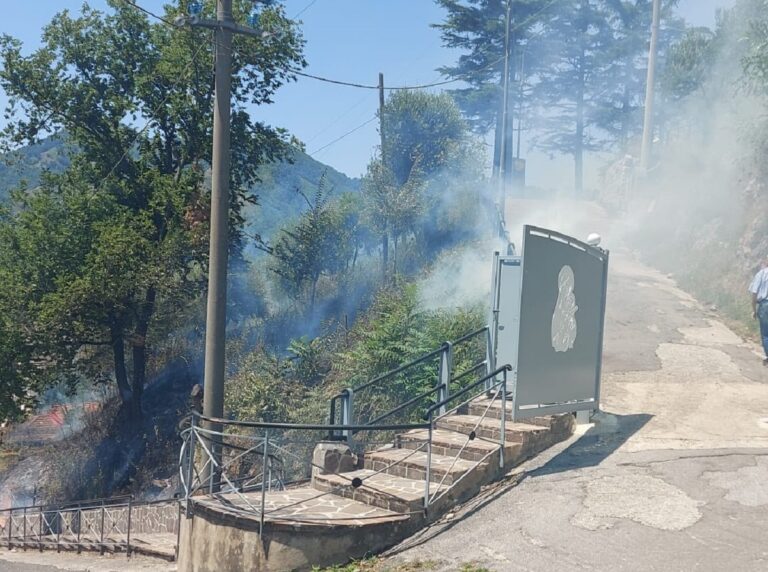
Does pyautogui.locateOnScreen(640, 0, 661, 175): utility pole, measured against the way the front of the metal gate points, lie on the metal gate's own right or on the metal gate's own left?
on the metal gate's own left

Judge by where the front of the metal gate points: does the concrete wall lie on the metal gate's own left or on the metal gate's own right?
on the metal gate's own right

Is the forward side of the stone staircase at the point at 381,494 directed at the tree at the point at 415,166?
no

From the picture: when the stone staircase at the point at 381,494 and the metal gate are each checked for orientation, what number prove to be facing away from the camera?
0

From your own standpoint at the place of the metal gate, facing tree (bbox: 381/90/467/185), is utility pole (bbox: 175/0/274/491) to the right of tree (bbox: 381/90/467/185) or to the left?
left

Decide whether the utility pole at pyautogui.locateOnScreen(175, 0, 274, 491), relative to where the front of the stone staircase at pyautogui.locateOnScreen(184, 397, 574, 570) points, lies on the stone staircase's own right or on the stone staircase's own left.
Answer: on the stone staircase's own right
